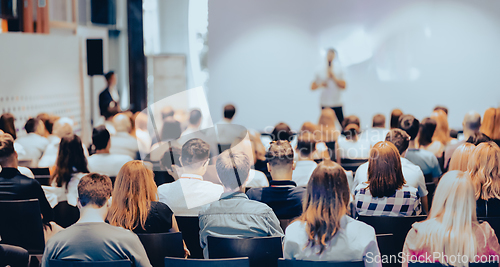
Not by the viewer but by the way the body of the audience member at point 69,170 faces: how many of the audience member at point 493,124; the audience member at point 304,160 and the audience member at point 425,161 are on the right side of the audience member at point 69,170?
3

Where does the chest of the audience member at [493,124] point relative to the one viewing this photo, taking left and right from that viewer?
facing away from the viewer

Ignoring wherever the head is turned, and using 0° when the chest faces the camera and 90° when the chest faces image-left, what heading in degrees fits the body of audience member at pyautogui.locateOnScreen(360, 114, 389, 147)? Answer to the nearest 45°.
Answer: approximately 180°

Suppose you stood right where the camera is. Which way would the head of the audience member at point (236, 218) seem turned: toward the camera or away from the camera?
away from the camera

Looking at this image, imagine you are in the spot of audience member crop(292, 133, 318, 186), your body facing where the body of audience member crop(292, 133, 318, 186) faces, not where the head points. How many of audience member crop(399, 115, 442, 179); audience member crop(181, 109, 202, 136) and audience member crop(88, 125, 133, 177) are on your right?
1

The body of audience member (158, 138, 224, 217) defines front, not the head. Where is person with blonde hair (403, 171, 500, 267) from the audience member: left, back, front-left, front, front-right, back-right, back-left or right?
back-right

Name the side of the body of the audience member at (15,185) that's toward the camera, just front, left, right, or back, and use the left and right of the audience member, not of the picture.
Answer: back

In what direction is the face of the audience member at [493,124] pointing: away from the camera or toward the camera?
away from the camera

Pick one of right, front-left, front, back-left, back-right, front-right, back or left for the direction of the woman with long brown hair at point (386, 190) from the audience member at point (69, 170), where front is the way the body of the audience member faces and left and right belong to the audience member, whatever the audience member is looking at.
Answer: back-right

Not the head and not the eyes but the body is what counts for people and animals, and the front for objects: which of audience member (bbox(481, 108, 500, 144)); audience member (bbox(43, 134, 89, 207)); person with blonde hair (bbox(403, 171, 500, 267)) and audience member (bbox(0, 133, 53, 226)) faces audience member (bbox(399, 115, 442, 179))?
the person with blonde hair

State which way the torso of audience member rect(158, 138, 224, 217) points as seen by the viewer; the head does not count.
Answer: away from the camera

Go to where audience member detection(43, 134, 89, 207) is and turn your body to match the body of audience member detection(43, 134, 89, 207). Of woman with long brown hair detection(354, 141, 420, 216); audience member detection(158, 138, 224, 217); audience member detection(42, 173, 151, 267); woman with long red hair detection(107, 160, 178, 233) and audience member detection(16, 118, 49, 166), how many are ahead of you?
1

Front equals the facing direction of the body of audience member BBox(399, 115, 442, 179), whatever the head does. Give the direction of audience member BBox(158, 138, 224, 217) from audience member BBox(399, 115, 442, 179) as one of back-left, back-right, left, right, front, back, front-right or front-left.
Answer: left

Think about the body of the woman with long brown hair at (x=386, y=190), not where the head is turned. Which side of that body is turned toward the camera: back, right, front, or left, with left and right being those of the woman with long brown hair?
back
